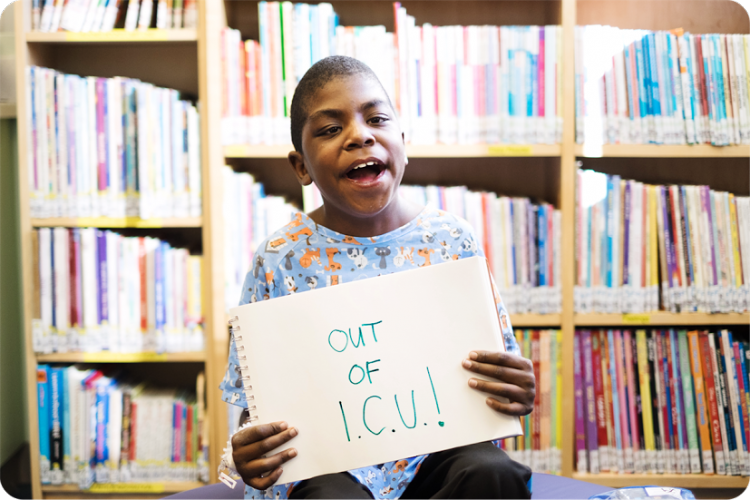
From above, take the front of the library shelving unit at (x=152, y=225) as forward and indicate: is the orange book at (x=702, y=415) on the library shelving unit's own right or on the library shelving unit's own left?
on the library shelving unit's own left

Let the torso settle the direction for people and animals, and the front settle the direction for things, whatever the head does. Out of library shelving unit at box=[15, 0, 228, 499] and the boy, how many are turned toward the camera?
2

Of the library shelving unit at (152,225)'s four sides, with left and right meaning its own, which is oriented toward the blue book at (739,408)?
left

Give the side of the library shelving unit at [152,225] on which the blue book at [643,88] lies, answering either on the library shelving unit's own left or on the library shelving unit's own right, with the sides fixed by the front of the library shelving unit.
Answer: on the library shelving unit's own left

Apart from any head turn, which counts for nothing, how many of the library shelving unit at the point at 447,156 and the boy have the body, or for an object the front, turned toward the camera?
2

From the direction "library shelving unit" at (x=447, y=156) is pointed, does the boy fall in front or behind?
in front
